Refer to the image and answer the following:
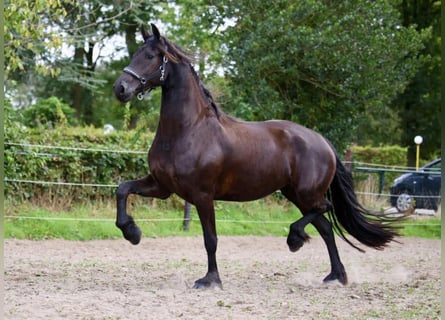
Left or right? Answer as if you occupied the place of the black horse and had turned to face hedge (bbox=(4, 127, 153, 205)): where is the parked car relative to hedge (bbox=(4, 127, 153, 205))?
right

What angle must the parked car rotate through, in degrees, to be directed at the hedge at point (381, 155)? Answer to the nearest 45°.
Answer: approximately 90° to its right

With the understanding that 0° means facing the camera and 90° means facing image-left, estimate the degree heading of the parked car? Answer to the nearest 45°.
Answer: approximately 90°

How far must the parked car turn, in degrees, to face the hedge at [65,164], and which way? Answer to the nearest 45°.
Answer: approximately 45° to its left

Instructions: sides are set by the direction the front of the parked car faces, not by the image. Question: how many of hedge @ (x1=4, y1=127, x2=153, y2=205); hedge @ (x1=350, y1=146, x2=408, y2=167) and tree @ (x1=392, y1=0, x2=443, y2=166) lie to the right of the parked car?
2

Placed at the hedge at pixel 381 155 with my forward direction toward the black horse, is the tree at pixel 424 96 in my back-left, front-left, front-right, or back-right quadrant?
back-left

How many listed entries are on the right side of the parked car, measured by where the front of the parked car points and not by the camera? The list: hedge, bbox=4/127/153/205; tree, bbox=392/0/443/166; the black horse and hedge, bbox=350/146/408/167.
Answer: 2

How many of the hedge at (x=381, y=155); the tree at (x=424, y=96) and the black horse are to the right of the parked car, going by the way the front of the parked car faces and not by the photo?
2

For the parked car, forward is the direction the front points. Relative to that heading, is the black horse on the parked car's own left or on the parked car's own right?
on the parked car's own left

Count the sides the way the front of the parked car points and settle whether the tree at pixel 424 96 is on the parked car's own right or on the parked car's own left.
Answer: on the parked car's own right
